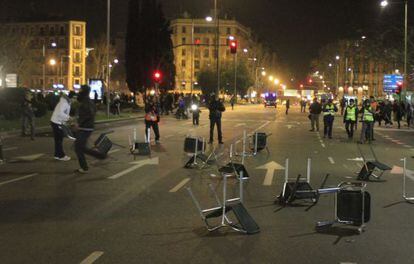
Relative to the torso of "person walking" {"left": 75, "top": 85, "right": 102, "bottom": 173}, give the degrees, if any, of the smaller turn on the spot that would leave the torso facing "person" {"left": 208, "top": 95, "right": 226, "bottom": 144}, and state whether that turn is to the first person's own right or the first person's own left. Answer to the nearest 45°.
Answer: approximately 135° to the first person's own right

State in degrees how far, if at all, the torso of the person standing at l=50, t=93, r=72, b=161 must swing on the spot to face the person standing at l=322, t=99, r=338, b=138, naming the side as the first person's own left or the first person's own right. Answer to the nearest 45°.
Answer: approximately 45° to the first person's own left

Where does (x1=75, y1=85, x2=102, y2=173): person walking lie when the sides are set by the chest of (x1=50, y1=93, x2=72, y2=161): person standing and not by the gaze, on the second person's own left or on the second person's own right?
on the second person's own right

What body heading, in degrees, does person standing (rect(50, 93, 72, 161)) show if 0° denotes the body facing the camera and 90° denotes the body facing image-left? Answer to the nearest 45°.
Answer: approximately 270°

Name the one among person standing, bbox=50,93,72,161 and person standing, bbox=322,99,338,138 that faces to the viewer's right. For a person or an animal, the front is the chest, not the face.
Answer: person standing, bbox=50,93,72,161

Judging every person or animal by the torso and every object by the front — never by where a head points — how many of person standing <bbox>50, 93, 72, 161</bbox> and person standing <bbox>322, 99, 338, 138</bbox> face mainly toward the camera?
1

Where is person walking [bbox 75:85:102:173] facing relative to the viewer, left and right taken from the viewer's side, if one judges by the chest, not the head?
facing to the left of the viewer
